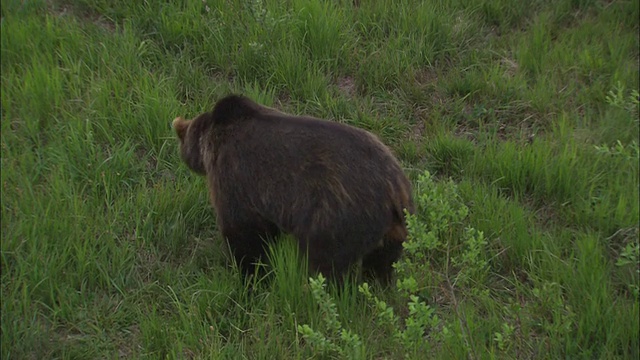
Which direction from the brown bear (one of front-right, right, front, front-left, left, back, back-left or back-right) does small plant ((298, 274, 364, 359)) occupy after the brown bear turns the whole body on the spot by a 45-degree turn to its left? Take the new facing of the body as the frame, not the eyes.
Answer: left

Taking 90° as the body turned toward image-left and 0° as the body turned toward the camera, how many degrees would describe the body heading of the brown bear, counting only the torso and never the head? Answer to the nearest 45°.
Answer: approximately 135°

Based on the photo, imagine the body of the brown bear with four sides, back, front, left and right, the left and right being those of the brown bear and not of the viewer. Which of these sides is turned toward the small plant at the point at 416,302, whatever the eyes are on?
back
